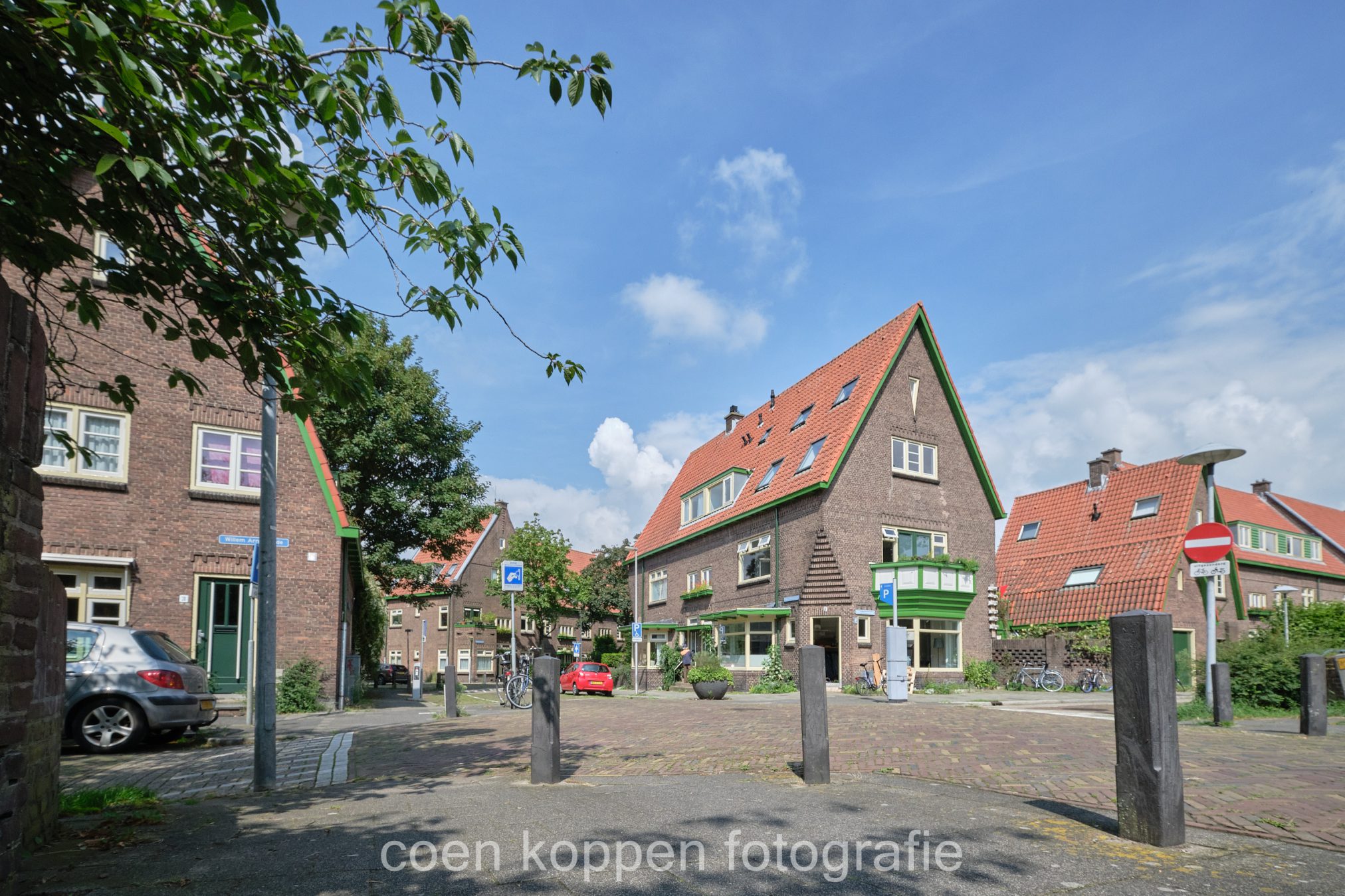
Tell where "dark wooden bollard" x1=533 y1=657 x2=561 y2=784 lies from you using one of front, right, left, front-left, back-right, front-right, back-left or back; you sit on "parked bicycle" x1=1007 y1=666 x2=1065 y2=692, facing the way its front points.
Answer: left

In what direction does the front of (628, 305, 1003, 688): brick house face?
toward the camera

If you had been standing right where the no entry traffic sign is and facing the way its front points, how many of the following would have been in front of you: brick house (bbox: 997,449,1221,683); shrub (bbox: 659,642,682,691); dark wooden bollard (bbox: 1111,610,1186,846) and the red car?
1

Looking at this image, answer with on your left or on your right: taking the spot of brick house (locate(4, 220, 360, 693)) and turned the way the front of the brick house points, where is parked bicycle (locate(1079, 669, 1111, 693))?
on your left

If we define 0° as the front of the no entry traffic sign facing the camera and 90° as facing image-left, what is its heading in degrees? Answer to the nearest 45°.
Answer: approximately 0°

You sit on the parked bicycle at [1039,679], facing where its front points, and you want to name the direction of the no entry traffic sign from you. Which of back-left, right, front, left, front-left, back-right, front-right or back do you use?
left

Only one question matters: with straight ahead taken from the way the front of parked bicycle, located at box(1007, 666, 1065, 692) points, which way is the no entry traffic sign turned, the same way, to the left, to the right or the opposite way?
to the left

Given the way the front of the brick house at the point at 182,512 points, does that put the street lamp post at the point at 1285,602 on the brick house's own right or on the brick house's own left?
on the brick house's own left

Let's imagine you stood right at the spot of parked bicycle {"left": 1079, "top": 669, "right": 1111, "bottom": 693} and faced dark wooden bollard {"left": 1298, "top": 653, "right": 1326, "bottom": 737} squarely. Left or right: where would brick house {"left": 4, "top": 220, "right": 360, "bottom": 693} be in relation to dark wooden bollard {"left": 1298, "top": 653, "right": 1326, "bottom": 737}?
right

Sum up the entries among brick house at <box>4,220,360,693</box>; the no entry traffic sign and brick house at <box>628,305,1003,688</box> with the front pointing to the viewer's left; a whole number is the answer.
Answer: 0

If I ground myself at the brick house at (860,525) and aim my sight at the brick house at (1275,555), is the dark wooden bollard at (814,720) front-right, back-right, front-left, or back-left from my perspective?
back-right

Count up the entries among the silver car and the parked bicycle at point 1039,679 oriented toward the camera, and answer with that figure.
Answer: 0

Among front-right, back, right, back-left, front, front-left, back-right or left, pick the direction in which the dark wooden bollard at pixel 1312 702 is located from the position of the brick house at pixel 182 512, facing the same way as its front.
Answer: front-left
